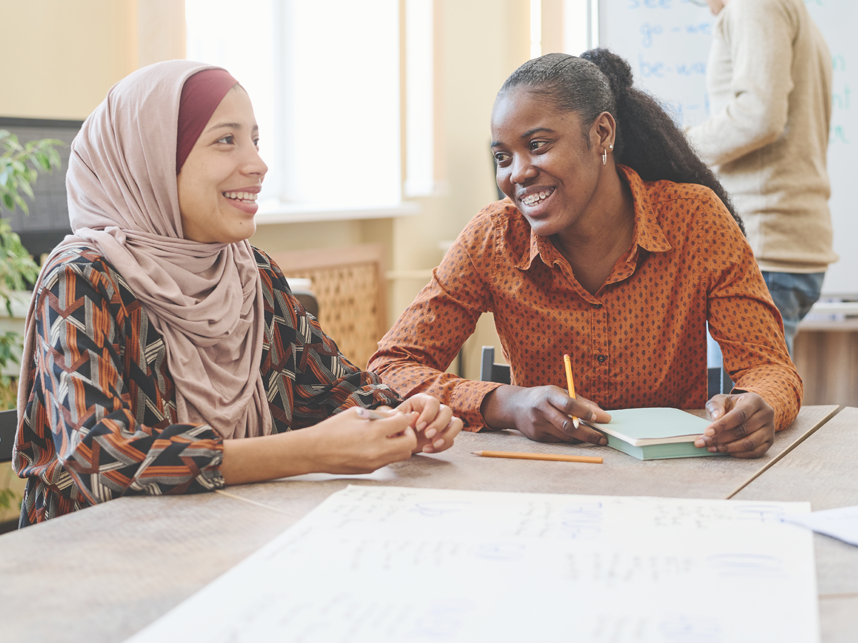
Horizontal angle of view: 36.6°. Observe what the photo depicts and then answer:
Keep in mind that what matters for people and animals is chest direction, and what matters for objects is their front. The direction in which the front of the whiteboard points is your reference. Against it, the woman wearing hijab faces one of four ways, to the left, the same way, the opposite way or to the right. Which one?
to the left

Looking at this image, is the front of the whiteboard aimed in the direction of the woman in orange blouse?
yes

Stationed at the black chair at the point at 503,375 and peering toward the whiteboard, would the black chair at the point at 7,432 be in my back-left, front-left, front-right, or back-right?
back-left

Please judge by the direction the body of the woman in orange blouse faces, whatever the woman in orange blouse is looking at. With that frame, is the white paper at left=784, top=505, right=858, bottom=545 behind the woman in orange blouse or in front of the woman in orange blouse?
in front

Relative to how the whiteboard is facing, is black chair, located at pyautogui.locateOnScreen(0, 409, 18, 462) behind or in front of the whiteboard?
in front

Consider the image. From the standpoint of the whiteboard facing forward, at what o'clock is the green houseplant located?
The green houseplant is roughly at 1 o'clock from the whiteboard.

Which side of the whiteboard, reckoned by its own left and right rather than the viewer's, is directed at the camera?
front

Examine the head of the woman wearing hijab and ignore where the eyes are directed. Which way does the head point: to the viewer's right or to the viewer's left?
to the viewer's right

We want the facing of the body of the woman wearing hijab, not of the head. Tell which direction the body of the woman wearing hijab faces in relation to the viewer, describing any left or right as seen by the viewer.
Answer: facing the viewer and to the right of the viewer

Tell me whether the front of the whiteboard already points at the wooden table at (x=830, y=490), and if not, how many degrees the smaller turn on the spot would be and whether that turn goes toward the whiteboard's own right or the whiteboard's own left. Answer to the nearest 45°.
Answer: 0° — it already faces it

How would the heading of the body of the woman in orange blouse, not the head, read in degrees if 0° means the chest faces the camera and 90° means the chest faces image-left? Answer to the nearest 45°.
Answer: approximately 0°
